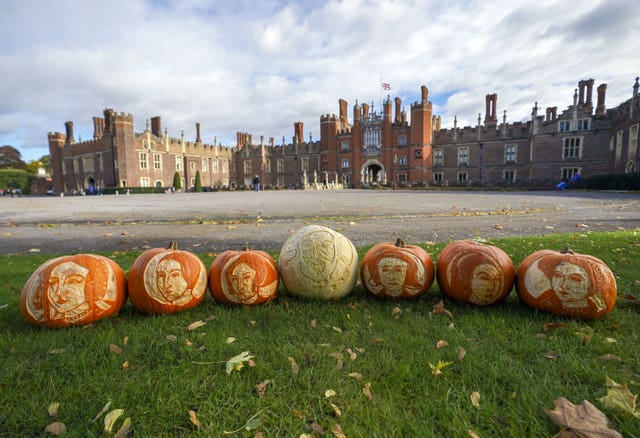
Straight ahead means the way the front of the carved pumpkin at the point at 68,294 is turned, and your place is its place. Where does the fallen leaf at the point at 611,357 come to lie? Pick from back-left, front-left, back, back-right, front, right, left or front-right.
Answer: front-left

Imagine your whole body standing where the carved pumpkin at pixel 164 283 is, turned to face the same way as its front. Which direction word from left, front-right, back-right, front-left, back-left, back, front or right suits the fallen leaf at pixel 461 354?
front-left

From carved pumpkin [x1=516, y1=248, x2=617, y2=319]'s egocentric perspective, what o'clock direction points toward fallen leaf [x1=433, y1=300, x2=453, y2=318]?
The fallen leaf is roughly at 2 o'clock from the carved pumpkin.

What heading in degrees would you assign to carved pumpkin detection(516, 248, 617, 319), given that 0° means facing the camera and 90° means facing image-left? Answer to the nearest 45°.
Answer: approximately 0°

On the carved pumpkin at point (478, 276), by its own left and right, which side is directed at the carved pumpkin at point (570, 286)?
left

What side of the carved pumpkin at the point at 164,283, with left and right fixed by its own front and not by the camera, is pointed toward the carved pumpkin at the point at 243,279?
left

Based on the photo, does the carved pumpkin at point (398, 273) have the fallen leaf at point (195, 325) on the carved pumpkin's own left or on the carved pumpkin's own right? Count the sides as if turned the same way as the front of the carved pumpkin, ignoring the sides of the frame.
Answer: on the carved pumpkin's own right

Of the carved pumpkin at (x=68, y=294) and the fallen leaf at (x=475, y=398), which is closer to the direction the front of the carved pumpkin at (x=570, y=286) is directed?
the fallen leaf

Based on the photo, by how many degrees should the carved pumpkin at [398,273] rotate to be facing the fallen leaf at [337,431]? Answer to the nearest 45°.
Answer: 0° — it already faces it

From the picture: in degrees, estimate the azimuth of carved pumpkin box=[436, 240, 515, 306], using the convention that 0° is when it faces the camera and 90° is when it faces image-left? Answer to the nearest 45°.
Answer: approximately 0°

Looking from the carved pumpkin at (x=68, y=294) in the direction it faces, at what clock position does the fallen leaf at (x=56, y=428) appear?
The fallen leaf is roughly at 12 o'clock from the carved pumpkin.

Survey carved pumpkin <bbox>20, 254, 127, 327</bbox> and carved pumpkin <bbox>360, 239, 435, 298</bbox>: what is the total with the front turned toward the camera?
2
